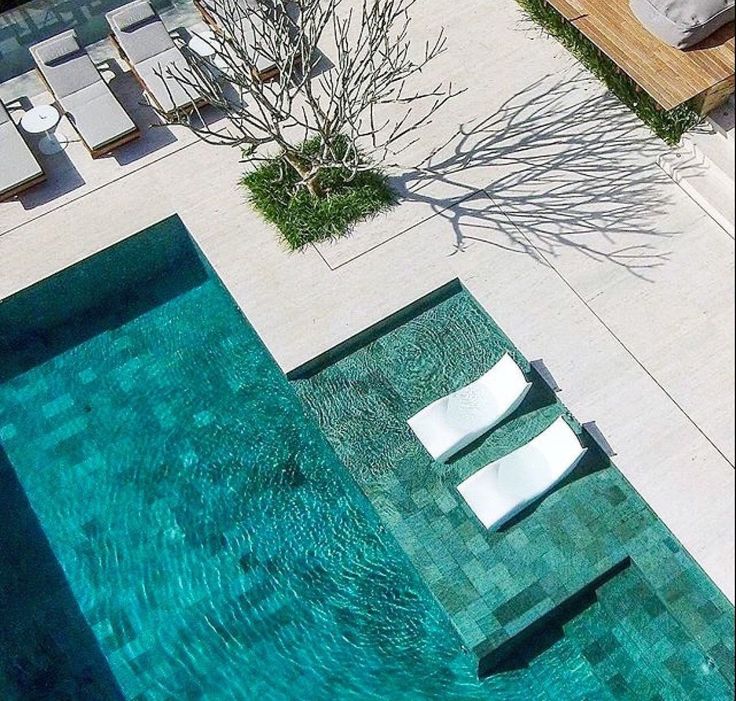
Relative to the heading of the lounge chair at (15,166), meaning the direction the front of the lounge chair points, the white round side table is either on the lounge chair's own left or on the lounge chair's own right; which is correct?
on the lounge chair's own left

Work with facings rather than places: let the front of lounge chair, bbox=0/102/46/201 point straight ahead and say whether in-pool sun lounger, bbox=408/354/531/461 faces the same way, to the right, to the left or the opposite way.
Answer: to the right

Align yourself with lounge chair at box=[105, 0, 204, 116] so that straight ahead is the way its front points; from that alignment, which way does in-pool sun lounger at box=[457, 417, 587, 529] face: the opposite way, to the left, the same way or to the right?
to the right

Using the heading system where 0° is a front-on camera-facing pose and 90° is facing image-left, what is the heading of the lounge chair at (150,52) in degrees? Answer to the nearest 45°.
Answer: approximately 315°

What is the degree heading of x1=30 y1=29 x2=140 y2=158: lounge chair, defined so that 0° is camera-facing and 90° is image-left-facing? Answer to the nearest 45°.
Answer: approximately 315°

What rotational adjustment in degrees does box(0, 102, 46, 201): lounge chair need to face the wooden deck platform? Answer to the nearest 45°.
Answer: approximately 45° to its left

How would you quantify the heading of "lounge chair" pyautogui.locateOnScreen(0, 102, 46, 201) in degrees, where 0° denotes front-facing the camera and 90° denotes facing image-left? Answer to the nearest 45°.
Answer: approximately 315°

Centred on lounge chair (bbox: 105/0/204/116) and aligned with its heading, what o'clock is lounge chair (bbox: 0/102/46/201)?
lounge chair (bbox: 0/102/46/201) is roughly at 4 o'clock from lounge chair (bbox: 105/0/204/116).

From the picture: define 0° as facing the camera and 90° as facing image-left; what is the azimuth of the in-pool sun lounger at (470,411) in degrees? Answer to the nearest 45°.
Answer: approximately 45°

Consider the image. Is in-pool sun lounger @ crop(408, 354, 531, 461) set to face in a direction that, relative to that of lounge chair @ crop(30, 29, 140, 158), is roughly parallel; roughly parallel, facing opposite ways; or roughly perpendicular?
roughly perpendicular
